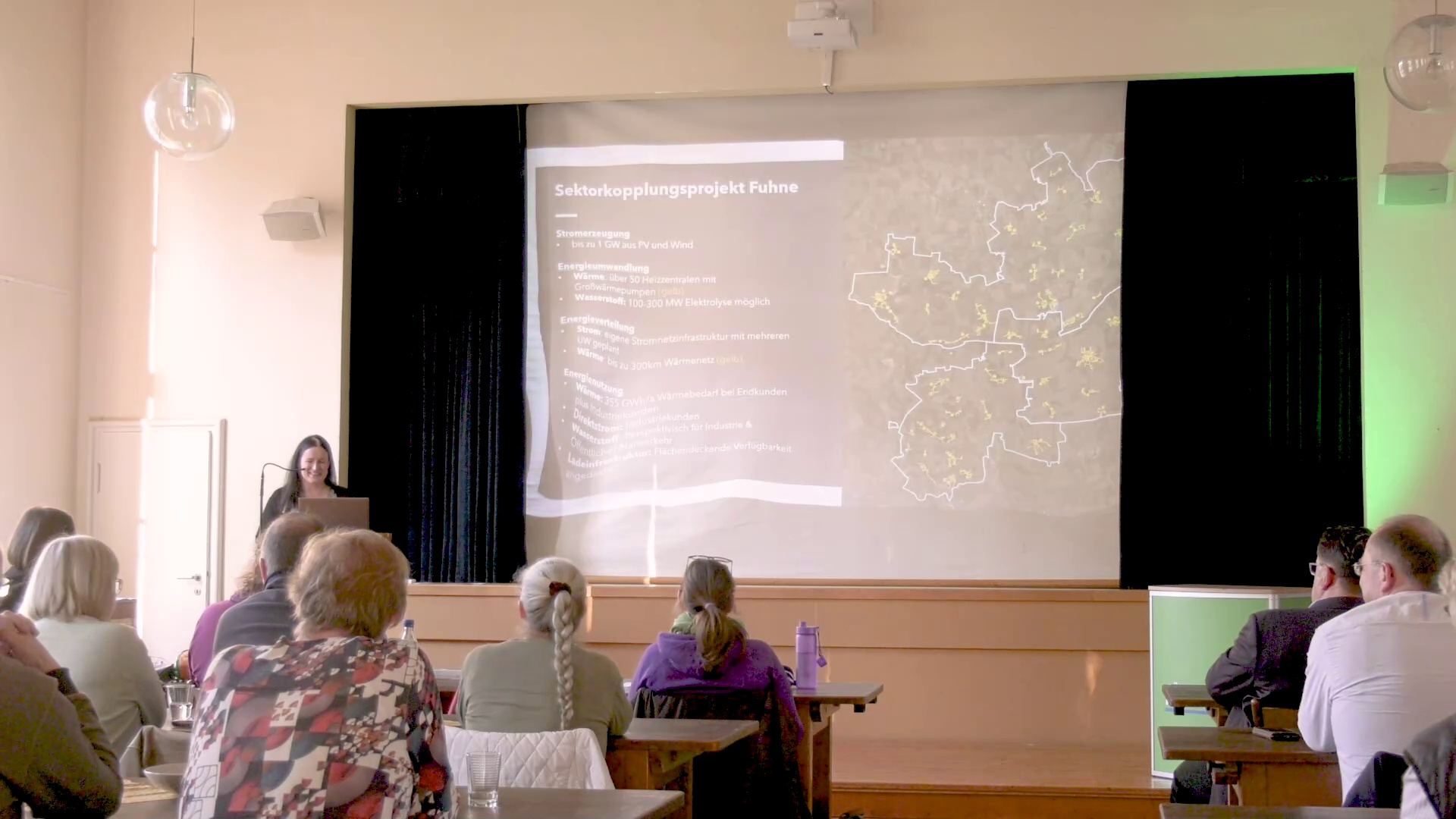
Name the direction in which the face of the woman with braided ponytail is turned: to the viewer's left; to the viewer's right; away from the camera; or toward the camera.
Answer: away from the camera

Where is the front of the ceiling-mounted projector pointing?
away from the camera

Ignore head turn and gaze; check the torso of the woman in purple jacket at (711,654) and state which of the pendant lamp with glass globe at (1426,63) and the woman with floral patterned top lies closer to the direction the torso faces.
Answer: the pendant lamp with glass globe

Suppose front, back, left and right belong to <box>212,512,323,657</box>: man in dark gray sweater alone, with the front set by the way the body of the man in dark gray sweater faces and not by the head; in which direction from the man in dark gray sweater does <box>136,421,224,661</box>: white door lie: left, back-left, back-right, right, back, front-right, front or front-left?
front

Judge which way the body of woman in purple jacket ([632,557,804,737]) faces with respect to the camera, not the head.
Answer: away from the camera

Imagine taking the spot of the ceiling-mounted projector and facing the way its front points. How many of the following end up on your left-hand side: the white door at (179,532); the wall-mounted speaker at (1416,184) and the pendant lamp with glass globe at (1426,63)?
1

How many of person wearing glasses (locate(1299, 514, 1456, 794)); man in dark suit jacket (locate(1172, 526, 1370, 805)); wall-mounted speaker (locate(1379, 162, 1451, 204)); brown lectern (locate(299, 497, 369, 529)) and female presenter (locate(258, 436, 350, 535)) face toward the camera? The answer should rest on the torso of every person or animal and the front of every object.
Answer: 2

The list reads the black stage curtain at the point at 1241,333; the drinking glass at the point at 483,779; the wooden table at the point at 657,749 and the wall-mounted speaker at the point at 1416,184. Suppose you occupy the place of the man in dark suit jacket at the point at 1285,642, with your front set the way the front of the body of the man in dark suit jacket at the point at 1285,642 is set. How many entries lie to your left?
2

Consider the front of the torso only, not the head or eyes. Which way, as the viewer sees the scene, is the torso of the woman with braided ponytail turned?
away from the camera

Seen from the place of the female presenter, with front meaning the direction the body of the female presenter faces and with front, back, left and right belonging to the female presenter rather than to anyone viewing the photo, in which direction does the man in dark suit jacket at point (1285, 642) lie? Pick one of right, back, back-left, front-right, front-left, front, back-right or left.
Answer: front-left

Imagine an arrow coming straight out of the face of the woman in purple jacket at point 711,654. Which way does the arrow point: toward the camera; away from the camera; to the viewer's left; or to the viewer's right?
away from the camera

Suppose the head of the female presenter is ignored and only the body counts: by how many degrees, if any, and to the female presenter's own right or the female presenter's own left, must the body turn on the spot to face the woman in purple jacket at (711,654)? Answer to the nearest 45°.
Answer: approximately 45° to the female presenter's own left

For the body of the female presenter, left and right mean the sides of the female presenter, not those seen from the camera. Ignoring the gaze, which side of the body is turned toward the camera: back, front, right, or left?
front

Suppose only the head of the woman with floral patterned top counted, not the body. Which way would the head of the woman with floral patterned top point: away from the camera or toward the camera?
away from the camera

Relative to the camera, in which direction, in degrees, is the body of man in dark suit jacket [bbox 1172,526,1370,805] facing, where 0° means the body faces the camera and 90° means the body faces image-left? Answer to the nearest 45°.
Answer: approximately 135°
